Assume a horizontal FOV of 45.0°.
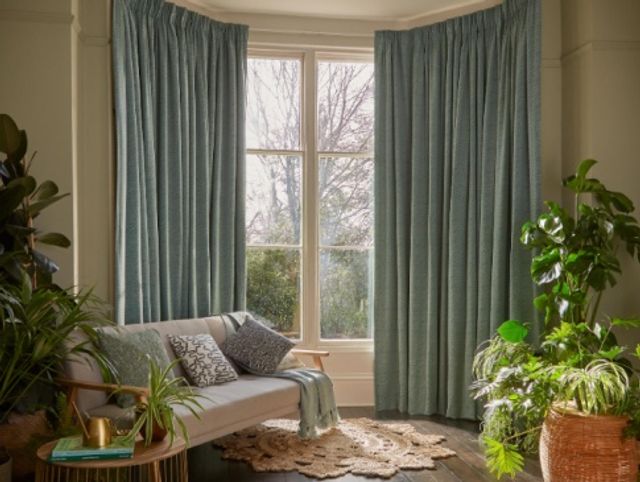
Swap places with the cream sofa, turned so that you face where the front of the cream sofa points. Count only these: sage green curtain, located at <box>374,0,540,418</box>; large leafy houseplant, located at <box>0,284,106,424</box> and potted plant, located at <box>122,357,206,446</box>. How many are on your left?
1

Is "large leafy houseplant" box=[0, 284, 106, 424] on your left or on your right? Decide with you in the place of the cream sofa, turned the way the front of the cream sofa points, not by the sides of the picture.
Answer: on your right

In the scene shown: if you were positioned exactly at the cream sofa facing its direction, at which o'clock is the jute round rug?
The jute round rug is roughly at 10 o'clock from the cream sofa.

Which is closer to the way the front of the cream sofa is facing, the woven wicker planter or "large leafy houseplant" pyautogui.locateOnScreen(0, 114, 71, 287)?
the woven wicker planter

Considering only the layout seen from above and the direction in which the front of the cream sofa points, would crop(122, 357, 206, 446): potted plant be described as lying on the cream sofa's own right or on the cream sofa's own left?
on the cream sofa's own right

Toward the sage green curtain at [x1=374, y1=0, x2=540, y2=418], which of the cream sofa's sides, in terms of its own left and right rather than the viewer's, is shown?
left

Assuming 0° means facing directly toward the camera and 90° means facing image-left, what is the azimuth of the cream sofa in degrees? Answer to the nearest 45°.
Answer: approximately 315°

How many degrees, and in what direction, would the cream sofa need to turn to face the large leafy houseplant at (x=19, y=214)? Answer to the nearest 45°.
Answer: approximately 135° to its right

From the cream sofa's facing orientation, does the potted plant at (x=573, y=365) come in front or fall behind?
in front
